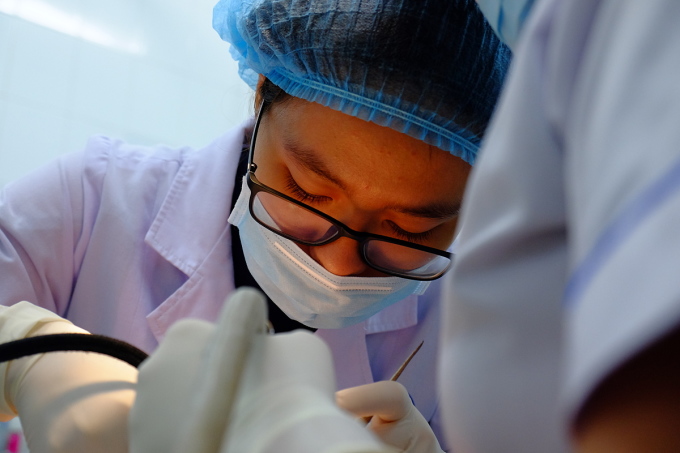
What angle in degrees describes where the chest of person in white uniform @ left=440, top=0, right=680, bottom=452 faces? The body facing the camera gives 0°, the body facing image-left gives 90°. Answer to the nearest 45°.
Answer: approximately 90°
